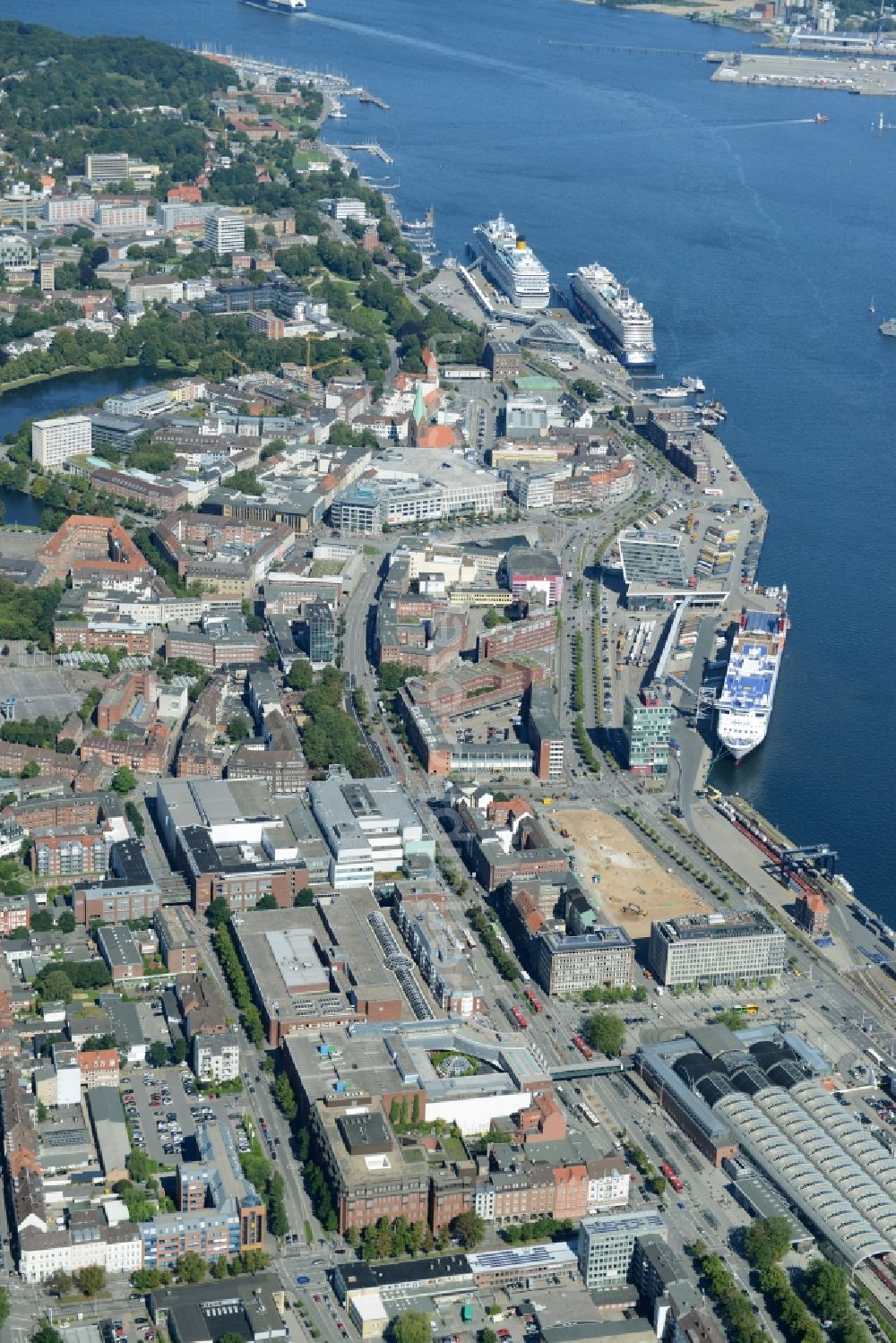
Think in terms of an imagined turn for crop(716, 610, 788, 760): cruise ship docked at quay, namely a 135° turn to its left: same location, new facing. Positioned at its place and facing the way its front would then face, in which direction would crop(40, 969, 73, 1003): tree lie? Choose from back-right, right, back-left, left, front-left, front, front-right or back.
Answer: back

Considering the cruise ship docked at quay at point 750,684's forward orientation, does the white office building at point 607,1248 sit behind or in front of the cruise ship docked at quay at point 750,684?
in front

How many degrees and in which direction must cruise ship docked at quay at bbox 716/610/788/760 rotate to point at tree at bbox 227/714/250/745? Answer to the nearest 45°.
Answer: approximately 45° to its right

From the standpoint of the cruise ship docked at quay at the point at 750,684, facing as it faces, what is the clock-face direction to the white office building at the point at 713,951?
The white office building is roughly at 12 o'clock from the cruise ship docked at quay.

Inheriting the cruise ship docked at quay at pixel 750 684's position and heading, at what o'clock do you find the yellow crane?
The yellow crane is roughly at 5 o'clock from the cruise ship docked at quay.

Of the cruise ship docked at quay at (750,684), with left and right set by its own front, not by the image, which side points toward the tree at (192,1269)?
front

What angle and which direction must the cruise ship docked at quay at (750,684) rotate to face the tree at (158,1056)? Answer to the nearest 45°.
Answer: approximately 45° to its right

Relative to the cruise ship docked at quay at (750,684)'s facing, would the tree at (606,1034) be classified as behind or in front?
in front

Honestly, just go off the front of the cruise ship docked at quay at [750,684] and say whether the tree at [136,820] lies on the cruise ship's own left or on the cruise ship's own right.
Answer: on the cruise ship's own right

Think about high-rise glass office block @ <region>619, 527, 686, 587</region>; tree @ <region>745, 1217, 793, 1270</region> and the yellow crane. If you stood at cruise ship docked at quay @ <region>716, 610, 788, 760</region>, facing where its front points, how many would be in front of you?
1

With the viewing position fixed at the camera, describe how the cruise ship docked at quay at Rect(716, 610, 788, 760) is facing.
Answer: facing the viewer

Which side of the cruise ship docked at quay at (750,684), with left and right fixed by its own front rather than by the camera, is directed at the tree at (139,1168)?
front

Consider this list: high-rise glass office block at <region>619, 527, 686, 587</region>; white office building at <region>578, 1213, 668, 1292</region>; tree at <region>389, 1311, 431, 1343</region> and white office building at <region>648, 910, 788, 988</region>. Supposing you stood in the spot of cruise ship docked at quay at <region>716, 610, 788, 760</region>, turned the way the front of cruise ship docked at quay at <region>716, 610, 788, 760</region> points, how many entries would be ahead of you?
3

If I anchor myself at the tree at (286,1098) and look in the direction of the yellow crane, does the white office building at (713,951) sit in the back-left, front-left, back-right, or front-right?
front-right

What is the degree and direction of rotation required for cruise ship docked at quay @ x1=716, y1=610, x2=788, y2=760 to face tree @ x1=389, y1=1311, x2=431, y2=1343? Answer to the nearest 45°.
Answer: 0° — it already faces it

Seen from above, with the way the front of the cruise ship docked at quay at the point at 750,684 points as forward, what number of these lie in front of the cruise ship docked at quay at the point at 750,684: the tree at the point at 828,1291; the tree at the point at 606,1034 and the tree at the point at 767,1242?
3
